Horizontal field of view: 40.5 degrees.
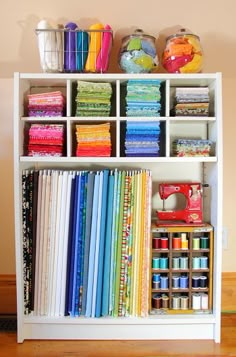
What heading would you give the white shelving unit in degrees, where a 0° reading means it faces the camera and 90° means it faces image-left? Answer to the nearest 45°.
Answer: approximately 0°

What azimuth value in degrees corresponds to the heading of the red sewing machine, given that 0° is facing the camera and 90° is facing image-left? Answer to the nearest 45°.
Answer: approximately 0°
